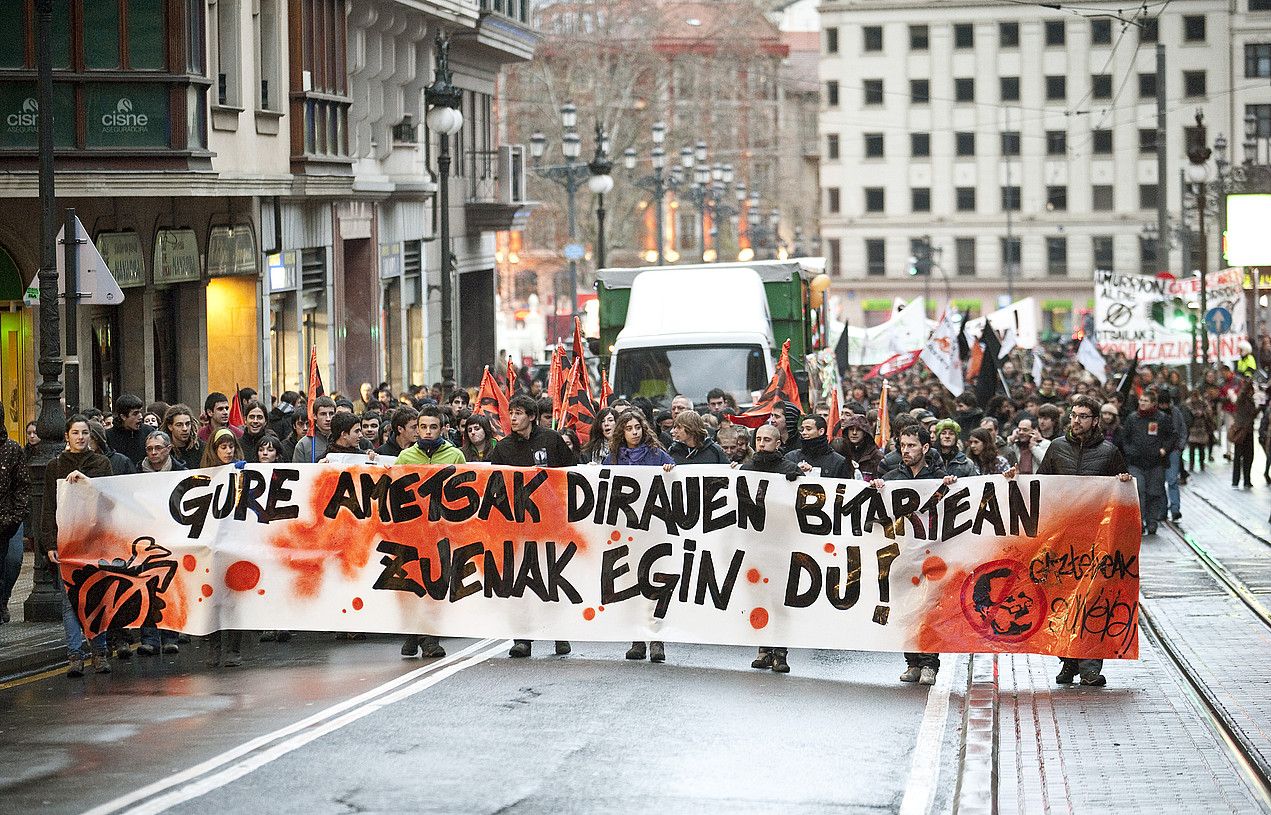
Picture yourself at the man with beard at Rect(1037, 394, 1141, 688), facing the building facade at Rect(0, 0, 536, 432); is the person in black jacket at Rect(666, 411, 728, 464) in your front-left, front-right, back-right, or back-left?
front-left

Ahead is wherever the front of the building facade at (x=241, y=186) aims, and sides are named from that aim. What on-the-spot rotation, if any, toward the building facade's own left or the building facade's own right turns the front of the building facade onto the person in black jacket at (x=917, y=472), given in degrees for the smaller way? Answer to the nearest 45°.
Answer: approximately 45° to the building facade's own right

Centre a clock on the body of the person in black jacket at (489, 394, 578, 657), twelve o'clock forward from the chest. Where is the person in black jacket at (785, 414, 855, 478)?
the person in black jacket at (785, 414, 855, 478) is roughly at 9 o'clock from the person in black jacket at (489, 394, 578, 657).

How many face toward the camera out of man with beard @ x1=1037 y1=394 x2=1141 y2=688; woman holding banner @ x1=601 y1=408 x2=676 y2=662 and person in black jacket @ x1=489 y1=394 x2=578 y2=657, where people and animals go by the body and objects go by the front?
3

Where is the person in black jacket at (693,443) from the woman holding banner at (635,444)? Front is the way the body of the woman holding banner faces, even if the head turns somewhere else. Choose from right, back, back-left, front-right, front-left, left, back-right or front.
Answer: left

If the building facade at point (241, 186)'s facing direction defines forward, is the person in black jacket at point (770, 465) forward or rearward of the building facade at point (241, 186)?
forward

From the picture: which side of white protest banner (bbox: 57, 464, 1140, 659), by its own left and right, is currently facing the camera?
front

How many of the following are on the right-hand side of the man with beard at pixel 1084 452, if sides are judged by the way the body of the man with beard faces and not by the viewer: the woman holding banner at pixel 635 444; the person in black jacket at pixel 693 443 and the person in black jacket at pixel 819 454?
3

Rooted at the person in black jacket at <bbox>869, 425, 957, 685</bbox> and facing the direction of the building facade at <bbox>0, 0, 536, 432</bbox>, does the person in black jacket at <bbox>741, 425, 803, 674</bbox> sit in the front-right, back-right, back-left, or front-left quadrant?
front-left

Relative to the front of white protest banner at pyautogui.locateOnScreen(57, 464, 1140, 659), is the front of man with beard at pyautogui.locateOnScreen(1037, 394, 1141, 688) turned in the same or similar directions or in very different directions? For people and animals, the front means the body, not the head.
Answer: same or similar directions

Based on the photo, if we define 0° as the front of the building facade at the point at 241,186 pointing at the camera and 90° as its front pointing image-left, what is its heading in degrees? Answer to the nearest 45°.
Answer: approximately 315°

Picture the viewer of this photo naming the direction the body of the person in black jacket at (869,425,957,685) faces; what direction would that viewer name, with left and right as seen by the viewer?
facing the viewer

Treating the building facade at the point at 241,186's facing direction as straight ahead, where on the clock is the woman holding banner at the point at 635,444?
The woman holding banner is roughly at 1 o'clock from the building facade.

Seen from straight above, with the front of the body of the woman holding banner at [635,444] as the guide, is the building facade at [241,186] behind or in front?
behind

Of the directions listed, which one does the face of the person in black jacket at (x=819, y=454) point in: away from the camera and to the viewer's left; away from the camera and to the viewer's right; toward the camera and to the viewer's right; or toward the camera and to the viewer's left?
toward the camera and to the viewer's left
